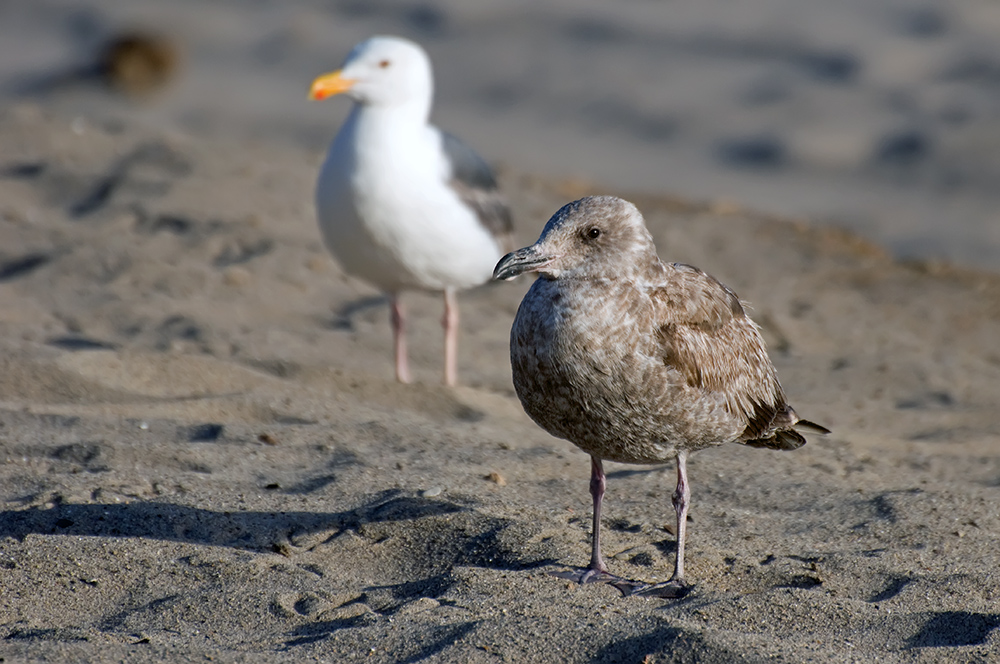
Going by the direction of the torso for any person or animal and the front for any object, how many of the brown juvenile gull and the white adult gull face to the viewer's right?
0

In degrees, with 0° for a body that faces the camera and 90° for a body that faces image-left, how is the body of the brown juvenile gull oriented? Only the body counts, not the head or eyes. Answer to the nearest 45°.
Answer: approximately 45°

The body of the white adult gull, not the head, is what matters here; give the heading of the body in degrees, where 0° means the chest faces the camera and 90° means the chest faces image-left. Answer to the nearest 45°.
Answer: approximately 45°
